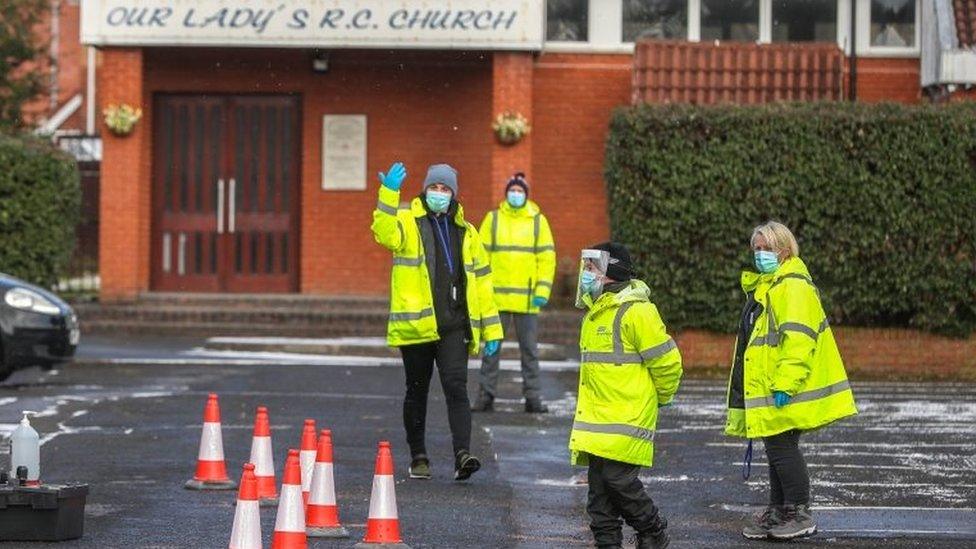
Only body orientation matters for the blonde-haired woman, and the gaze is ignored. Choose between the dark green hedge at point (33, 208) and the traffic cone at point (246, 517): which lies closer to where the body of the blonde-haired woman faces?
the traffic cone

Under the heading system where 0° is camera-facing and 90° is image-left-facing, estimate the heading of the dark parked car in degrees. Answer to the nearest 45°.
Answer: approximately 315°

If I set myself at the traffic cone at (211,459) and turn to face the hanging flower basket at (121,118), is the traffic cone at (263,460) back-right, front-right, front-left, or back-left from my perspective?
back-right

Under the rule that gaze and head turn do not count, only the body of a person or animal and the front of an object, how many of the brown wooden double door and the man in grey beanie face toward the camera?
2

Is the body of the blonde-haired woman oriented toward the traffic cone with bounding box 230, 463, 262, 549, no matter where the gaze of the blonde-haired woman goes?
yes

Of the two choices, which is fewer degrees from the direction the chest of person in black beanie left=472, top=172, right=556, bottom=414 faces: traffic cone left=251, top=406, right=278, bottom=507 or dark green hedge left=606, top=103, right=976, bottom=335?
the traffic cone
